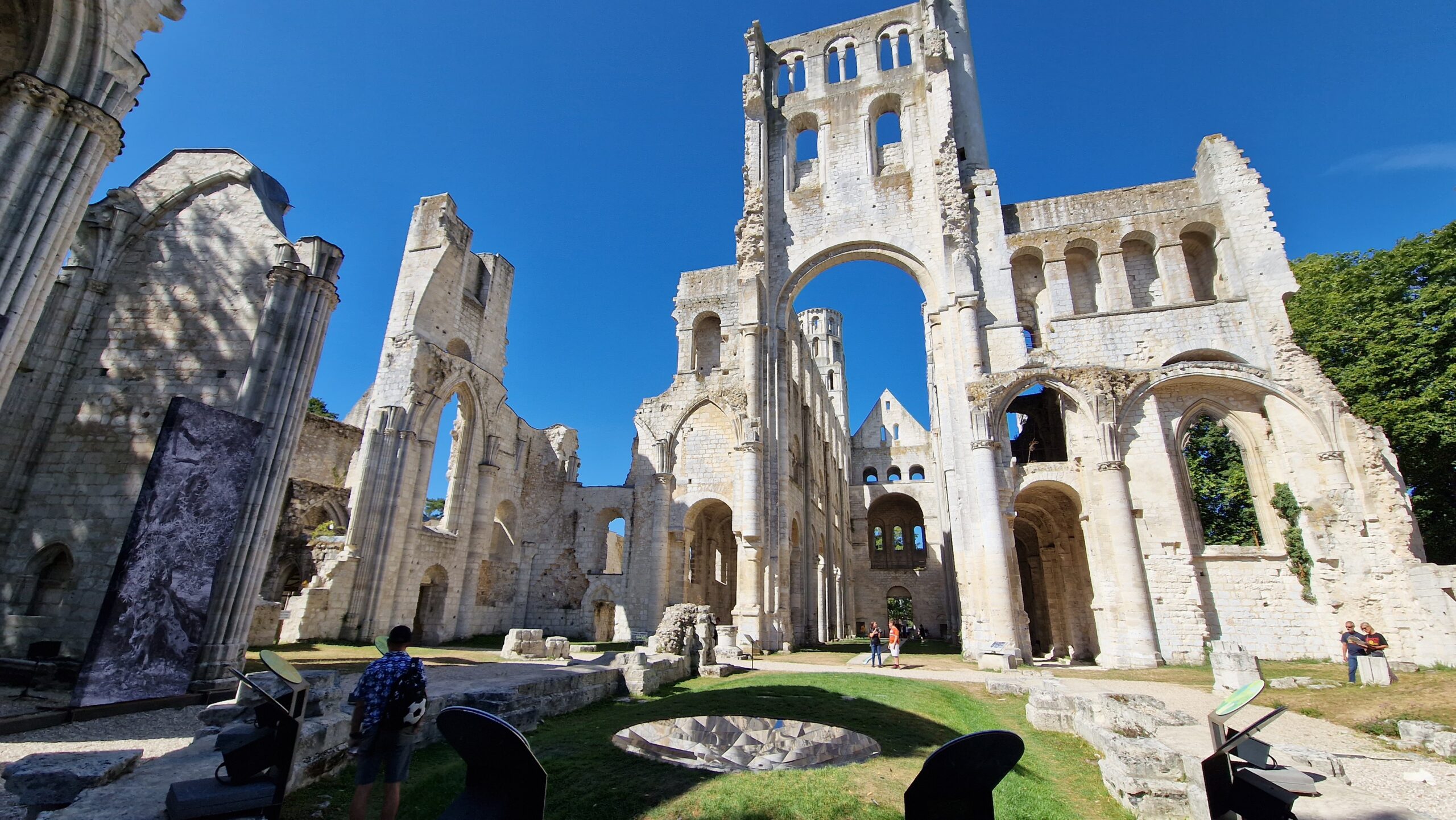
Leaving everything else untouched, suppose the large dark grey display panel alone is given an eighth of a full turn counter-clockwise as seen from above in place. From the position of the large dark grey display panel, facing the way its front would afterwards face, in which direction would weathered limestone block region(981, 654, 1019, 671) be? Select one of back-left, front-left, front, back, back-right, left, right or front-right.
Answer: front

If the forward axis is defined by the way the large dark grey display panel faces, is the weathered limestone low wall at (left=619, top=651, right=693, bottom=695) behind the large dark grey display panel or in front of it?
in front

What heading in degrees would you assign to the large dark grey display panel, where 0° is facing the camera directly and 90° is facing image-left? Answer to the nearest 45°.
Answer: approximately 315°

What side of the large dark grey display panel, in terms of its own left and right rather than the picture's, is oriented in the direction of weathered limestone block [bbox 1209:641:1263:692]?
front

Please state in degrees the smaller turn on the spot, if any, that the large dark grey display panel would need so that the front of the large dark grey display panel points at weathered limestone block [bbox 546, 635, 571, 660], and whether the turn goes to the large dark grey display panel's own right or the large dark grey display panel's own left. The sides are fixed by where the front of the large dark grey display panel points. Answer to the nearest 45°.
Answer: approximately 90° to the large dark grey display panel's own left

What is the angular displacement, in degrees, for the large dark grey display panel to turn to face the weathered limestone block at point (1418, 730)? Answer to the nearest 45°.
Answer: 0° — it already faces it

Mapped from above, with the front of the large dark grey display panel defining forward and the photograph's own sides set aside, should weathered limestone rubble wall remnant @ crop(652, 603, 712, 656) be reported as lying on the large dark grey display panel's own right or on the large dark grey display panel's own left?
on the large dark grey display panel's own left

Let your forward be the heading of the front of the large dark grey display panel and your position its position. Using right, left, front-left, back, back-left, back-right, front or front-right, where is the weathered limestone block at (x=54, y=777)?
front-right

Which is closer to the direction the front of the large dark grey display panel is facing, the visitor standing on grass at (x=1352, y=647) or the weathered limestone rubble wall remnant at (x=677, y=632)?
the visitor standing on grass

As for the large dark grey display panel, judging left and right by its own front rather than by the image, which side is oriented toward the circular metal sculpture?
front

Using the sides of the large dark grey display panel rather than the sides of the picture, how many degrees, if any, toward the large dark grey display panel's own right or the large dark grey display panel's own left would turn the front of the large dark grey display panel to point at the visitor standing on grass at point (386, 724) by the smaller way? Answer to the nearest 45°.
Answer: approximately 45° to the large dark grey display panel's own right

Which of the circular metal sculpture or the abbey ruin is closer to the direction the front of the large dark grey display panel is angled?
the circular metal sculpture

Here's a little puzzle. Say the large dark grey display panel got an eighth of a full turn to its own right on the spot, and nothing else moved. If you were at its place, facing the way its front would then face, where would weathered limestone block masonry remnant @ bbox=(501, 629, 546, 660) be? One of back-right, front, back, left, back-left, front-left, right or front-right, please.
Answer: back-left

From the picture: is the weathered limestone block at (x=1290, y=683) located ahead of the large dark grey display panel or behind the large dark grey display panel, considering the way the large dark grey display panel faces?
ahead

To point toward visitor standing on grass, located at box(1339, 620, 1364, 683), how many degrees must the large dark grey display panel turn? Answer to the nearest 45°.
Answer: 0° — it already faces them
